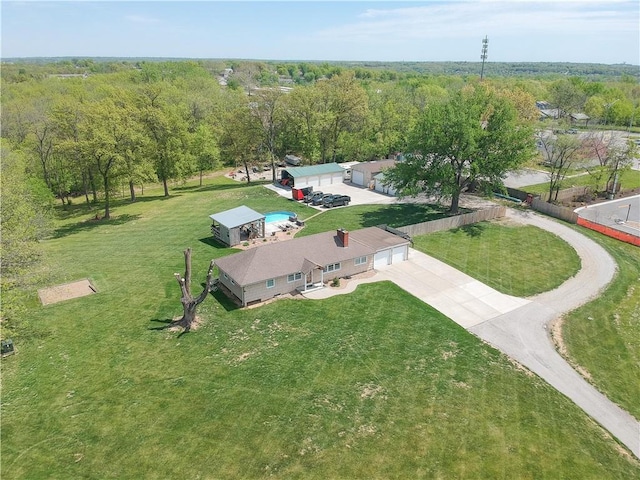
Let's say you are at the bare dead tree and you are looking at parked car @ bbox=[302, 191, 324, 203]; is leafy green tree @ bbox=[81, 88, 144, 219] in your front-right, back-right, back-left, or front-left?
front-left

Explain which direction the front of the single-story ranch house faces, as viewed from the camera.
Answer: facing the viewer and to the right of the viewer

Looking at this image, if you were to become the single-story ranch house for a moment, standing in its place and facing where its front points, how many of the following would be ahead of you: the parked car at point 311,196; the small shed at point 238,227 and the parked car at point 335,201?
0

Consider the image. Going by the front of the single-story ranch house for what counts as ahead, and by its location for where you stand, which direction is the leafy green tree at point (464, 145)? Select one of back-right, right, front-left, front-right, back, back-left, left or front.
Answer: left

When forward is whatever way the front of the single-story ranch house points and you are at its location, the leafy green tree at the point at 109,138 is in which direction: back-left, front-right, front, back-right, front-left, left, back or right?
back

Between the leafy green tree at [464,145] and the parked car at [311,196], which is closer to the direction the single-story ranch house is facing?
the leafy green tree

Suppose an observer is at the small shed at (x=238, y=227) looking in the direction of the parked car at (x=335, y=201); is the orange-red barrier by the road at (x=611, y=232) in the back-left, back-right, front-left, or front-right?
front-right

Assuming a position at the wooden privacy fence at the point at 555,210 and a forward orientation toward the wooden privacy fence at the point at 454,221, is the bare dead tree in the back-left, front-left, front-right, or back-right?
front-left

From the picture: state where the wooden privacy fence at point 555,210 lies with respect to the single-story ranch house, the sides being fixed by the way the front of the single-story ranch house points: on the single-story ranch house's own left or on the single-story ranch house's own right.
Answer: on the single-story ranch house's own left

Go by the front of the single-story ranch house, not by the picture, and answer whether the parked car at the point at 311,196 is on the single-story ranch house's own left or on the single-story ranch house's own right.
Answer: on the single-story ranch house's own left

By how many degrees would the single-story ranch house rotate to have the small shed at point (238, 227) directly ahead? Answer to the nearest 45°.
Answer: approximately 180°

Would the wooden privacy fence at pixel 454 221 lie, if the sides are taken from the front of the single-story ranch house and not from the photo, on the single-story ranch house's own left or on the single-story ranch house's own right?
on the single-story ranch house's own left

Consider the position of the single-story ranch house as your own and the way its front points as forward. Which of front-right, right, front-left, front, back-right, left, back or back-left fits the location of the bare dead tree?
right

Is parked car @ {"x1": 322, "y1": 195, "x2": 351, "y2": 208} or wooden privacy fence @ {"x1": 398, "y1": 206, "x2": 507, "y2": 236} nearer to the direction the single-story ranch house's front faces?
the wooden privacy fence
